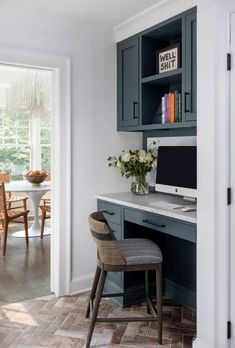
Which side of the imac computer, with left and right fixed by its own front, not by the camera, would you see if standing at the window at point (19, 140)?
right

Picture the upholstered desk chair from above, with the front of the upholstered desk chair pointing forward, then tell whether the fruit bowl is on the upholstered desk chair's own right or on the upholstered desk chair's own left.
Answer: on the upholstered desk chair's own left

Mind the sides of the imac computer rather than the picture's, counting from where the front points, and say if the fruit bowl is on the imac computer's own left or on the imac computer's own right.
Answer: on the imac computer's own right

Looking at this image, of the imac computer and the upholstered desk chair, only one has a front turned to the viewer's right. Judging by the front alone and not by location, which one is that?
the upholstered desk chair

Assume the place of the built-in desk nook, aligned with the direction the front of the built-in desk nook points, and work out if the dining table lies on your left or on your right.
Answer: on your right

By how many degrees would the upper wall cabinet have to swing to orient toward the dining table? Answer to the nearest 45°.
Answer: approximately 90° to its right

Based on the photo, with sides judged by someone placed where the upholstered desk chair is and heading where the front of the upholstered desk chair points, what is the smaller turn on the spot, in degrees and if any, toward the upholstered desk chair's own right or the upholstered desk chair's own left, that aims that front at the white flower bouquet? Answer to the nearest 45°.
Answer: approximately 90° to the upholstered desk chair's own left

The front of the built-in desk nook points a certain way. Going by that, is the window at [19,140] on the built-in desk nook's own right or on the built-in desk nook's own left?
on the built-in desk nook's own right

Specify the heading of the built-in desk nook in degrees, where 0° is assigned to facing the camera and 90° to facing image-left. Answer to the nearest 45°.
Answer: approximately 45°

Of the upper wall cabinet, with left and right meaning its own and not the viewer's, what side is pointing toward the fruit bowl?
right
